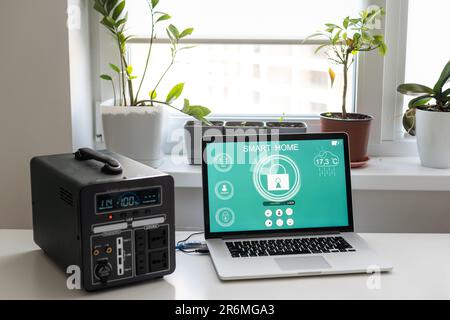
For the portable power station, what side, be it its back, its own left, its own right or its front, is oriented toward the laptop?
left

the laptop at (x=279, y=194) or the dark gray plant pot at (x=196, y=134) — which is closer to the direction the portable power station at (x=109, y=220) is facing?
the laptop

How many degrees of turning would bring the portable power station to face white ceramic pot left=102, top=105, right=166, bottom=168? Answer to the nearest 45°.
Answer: approximately 135° to its left

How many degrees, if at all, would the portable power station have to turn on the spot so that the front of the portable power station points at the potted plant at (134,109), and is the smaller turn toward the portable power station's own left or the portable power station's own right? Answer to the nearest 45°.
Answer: approximately 135° to the portable power station's own left

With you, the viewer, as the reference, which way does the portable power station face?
facing the viewer and to the right of the viewer

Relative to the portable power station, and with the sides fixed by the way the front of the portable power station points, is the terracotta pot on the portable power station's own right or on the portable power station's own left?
on the portable power station's own left

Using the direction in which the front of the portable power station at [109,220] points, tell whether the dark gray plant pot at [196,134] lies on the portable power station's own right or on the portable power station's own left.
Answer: on the portable power station's own left

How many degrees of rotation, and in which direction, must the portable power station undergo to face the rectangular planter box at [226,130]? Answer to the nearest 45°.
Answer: approximately 90° to its left
